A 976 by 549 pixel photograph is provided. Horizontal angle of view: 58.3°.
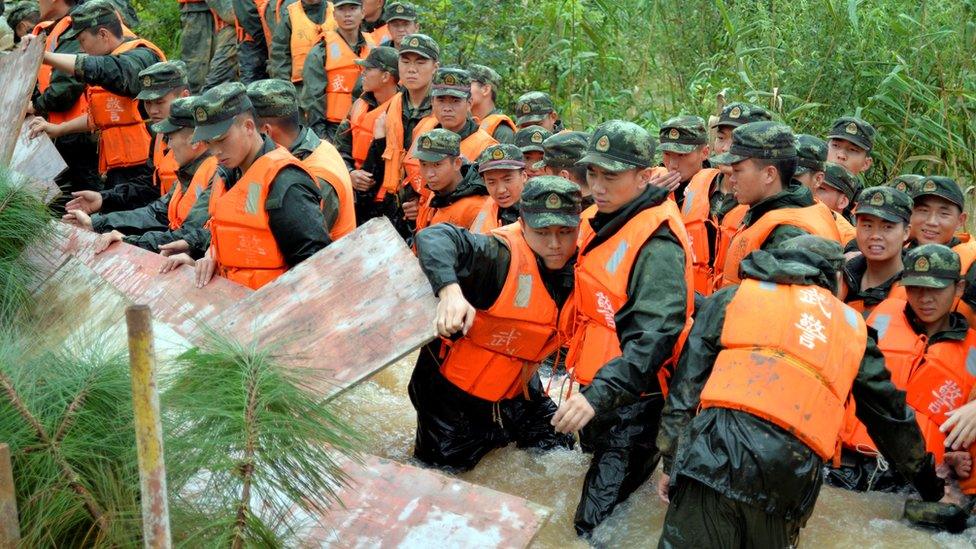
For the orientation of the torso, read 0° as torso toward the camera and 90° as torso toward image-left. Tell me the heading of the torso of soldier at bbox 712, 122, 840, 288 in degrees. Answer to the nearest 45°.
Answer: approximately 90°

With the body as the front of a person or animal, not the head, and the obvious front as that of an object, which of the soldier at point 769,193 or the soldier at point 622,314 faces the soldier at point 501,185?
the soldier at point 769,193

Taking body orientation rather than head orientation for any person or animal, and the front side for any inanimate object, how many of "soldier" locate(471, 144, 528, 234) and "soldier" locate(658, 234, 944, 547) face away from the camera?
1

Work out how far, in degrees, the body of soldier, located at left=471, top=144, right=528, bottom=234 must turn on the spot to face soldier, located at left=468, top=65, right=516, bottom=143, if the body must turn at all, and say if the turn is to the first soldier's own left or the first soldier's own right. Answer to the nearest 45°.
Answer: approximately 180°

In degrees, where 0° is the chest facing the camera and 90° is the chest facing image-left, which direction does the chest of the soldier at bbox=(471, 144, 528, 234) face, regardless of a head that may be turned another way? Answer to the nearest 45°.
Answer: approximately 0°

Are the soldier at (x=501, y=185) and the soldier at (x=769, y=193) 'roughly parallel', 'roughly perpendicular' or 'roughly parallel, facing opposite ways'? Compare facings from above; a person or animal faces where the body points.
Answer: roughly perpendicular

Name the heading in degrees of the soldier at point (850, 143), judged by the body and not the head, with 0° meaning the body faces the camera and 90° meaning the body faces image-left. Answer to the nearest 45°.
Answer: approximately 45°

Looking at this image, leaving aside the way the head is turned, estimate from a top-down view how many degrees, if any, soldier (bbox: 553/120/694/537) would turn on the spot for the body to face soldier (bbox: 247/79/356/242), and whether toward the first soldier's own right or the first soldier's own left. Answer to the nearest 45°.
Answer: approximately 90° to the first soldier's own right

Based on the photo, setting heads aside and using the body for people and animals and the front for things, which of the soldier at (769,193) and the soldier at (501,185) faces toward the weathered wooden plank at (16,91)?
the soldier at (769,193)

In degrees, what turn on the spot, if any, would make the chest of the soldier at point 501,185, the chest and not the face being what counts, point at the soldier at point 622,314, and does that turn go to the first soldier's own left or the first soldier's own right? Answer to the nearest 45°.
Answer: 0° — they already face them

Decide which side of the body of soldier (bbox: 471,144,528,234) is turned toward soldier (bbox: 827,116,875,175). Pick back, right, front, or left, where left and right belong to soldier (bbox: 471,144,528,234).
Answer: left

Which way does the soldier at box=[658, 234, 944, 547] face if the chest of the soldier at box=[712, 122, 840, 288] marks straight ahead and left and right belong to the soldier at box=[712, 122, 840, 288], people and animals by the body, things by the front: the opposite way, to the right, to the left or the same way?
to the right

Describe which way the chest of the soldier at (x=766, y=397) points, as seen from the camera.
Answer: away from the camera

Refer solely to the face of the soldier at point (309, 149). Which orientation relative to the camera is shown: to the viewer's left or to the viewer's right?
to the viewer's left
